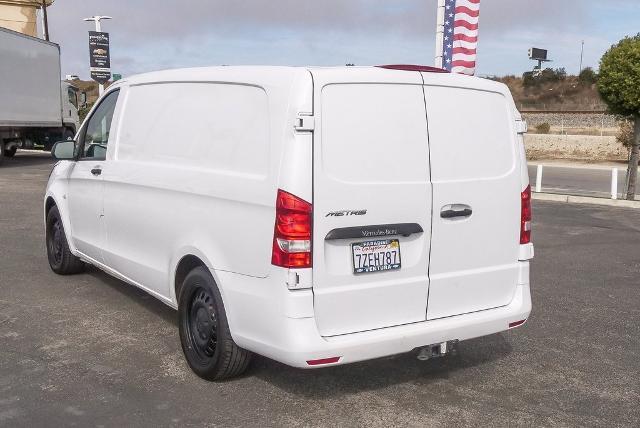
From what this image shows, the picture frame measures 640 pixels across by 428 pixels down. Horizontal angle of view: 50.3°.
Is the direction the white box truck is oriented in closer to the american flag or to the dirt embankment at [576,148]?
the dirt embankment

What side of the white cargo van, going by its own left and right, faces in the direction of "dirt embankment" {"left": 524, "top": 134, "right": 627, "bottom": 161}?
right

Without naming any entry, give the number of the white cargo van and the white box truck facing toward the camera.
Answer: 0

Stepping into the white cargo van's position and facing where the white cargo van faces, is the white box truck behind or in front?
in front

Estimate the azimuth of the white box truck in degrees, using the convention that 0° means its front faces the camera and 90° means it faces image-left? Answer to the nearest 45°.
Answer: approximately 225°

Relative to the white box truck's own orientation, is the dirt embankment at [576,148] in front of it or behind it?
in front

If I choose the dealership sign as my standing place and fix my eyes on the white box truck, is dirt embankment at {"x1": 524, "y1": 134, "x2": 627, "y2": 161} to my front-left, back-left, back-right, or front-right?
back-left

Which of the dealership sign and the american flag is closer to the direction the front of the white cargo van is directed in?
the dealership sign

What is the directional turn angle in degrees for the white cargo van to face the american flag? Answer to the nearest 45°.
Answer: approximately 45° to its right

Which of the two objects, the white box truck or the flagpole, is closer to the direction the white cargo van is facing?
the white box truck

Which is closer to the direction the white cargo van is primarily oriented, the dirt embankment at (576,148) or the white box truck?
the white box truck

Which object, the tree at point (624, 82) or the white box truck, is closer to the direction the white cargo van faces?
the white box truck

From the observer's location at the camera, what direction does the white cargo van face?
facing away from the viewer and to the left of the viewer

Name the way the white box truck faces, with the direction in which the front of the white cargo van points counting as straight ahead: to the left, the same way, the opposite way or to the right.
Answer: to the right
